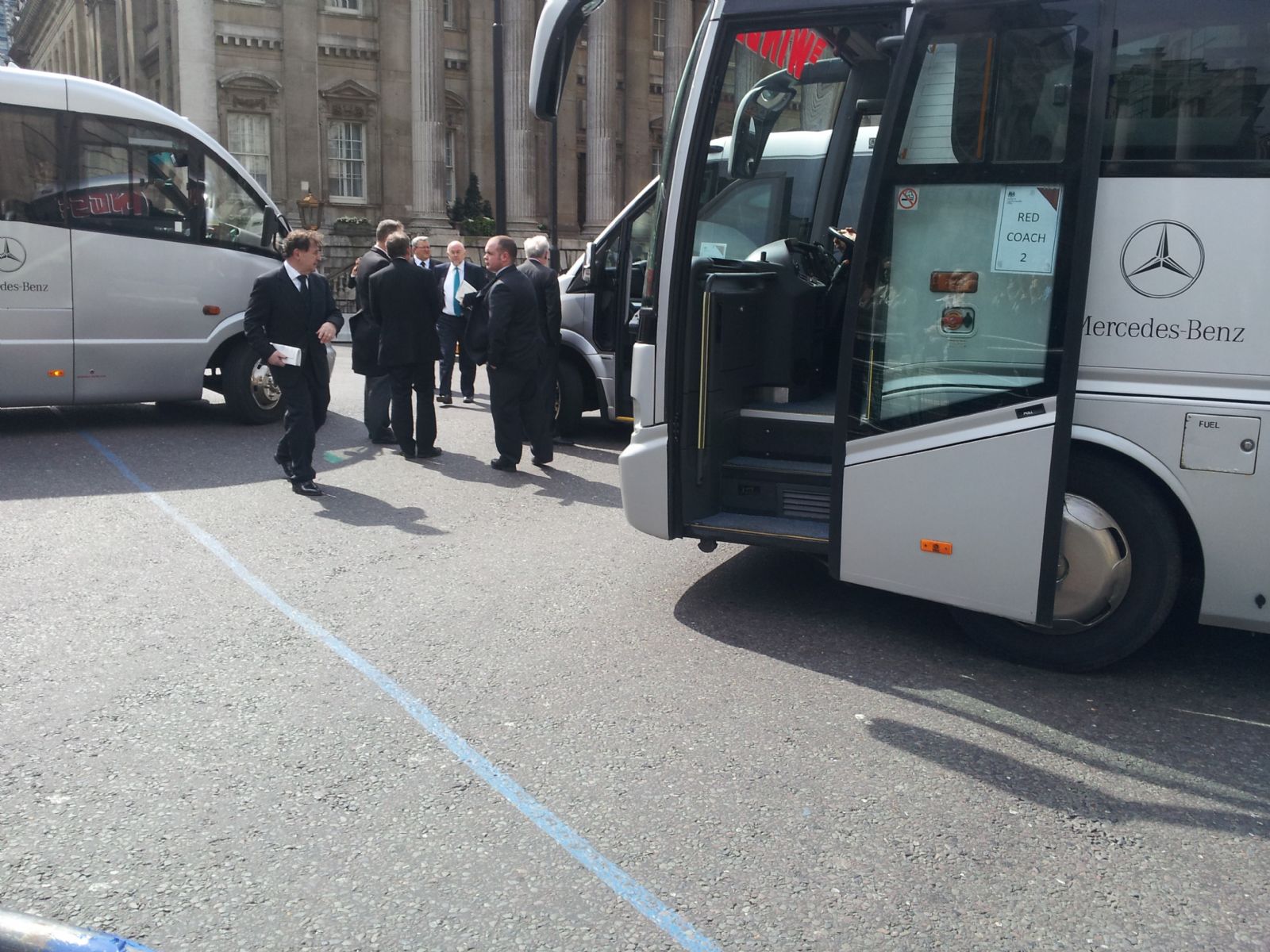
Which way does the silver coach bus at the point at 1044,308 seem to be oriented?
to the viewer's left

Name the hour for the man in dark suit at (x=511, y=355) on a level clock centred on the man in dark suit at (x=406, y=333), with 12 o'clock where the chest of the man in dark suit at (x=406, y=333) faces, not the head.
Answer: the man in dark suit at (x=511, y=355) is roughly at 4 o'clock from the man in dark suit at (x=406, y=333).

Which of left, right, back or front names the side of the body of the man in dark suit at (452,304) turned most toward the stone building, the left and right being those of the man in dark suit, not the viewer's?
back

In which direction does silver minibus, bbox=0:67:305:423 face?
to the viewer's right

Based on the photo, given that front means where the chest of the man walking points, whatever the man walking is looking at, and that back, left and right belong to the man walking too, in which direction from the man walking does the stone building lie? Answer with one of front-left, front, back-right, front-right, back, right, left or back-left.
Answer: back-left

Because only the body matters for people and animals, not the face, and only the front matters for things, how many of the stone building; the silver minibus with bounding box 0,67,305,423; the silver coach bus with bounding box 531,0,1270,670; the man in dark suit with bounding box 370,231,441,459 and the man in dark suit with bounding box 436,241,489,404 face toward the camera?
2

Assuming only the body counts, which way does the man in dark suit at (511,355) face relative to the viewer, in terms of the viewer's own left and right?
facing to the left of the viewer

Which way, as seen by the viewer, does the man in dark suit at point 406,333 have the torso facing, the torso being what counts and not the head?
away from the camera

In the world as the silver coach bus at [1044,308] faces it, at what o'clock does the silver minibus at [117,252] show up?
The silver minibus is roughly at 1 o'clock from the silver coach bus.

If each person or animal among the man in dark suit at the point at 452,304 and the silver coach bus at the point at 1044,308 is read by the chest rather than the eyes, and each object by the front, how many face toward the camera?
1

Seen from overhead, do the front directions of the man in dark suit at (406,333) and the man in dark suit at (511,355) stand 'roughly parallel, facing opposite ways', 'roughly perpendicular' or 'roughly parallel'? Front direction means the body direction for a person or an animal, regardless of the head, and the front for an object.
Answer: roughly perpendicular

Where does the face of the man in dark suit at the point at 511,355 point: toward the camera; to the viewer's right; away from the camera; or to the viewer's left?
to the viewer's left
